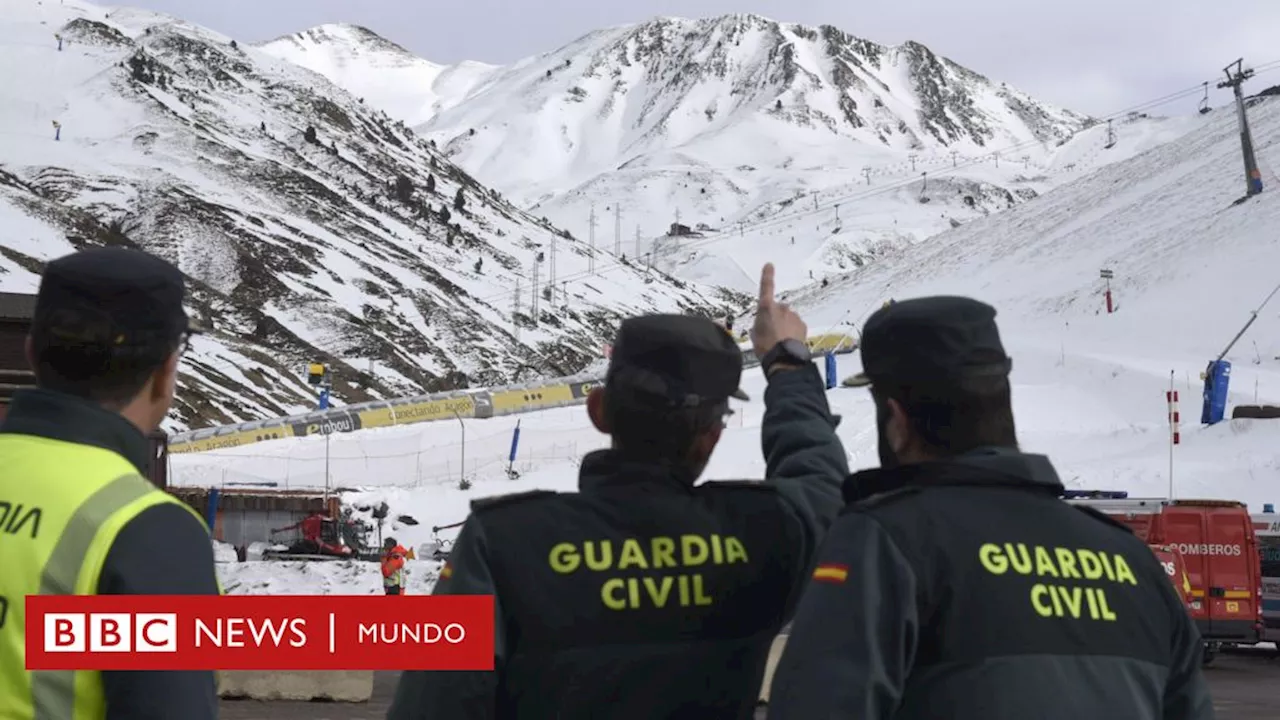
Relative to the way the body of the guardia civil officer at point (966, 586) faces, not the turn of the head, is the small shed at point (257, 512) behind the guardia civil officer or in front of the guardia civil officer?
in front

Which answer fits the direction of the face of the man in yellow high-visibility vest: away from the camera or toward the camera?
away from the camera

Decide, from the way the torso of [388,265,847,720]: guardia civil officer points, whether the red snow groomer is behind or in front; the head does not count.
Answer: in front

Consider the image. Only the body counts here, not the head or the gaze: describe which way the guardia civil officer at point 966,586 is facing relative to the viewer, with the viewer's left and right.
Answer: facing away from the viewer and to the left of the viewer

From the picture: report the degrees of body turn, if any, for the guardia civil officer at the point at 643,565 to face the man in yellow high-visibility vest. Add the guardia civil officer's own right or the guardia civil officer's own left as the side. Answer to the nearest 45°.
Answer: approximately 135° to the guardia civil officer's own left

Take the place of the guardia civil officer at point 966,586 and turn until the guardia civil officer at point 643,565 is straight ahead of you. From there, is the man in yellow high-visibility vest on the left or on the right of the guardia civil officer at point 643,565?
left

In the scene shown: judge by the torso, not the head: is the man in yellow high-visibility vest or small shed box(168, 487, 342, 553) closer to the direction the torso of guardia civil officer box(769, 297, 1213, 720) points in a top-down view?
the small shed

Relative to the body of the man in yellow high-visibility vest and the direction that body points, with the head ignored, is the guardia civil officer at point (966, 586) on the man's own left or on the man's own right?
on the man's own right

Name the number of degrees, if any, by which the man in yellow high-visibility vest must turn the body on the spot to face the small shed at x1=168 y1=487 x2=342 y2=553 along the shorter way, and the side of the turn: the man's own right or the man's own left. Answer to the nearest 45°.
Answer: approximately 45° to the man's own left

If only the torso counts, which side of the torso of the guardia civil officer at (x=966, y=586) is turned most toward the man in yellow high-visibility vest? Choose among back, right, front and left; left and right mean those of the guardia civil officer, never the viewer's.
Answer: left

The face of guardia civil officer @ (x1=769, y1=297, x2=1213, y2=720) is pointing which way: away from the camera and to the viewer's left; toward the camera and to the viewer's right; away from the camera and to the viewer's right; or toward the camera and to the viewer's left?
away from the camera and to the viewer's left

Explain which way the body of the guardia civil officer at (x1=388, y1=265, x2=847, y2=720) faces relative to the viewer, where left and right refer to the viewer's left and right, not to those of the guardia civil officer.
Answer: facing away from the viewer

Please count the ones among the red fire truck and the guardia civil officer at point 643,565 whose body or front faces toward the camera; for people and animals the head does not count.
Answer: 0
